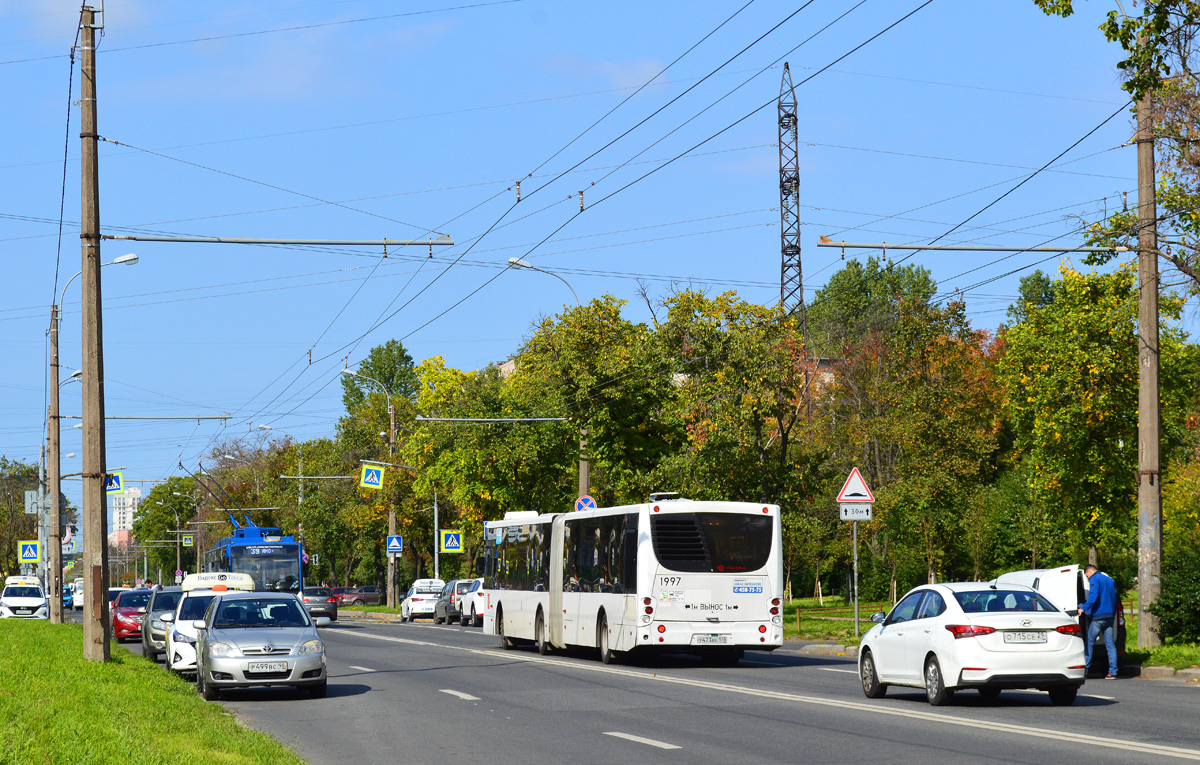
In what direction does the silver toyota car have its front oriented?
toward the camera

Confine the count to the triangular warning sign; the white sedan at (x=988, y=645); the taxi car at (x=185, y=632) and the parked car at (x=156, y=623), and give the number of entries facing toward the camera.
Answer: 3

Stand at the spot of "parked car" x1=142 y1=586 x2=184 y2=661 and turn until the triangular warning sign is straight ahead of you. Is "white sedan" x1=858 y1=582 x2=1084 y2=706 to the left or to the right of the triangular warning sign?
right

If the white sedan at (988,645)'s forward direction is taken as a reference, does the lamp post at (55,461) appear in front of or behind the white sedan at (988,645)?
in front

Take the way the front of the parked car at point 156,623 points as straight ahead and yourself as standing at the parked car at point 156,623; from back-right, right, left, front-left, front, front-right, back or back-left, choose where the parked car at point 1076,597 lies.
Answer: front-left

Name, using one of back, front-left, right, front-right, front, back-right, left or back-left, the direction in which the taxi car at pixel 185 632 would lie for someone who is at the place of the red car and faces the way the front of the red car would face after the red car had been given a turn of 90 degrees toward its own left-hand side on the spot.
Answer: right

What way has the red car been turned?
toward the camera

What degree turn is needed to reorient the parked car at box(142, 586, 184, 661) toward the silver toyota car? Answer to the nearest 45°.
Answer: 0° — it already faces it

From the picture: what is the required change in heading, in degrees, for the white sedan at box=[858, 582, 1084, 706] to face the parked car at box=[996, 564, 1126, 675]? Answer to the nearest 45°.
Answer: approximately 45° to its right

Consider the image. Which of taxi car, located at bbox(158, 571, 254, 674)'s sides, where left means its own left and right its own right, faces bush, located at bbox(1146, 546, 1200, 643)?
left

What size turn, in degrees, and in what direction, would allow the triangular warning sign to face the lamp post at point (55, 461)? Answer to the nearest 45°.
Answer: approximately 135° to its right

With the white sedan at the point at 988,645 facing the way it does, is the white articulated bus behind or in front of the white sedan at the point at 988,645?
in front

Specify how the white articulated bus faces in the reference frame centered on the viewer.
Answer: facing away from the viewer and to the left of the viewer

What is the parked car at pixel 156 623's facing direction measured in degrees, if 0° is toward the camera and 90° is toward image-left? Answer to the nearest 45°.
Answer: approximately 0°
